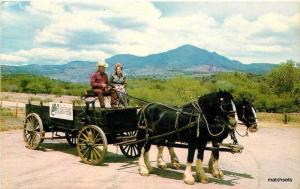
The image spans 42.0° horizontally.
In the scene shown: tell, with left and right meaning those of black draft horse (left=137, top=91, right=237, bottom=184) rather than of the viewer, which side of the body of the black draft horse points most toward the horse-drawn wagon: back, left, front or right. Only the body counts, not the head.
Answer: back

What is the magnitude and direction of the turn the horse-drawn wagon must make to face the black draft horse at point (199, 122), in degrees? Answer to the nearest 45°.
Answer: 0° — it already faces it

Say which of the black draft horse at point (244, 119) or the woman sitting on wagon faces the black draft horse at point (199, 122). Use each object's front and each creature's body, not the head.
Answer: the woman sitting on wagon

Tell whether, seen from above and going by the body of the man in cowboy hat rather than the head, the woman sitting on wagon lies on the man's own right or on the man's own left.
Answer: on the man's own left

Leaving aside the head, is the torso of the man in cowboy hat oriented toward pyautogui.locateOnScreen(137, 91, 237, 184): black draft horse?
yes

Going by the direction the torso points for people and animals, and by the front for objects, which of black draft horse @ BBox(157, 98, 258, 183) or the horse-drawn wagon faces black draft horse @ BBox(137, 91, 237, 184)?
the horse-drawn wagon

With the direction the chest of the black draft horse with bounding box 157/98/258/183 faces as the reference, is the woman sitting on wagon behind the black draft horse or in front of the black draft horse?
behind

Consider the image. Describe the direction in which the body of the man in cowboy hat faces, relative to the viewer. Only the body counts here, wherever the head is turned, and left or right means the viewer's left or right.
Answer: facing the viewer and to the right of the viewer

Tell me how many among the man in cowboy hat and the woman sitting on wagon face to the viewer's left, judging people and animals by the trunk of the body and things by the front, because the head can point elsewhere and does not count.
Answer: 0

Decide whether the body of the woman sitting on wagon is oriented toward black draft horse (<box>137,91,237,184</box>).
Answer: yes

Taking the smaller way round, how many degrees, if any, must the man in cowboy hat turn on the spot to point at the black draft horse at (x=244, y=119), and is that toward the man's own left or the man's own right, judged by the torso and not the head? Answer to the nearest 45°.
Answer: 0° — they already face it

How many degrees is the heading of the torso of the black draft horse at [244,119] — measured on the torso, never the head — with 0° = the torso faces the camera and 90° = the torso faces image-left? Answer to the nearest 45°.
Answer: approximately 315°

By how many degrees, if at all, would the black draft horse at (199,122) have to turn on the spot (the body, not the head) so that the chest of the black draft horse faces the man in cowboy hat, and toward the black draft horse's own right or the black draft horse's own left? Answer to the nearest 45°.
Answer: approximately 180°

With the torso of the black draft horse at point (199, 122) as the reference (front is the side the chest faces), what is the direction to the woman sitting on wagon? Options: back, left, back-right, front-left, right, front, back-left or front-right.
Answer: back

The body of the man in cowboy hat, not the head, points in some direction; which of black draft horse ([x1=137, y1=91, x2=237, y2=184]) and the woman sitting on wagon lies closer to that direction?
the black draft horse
